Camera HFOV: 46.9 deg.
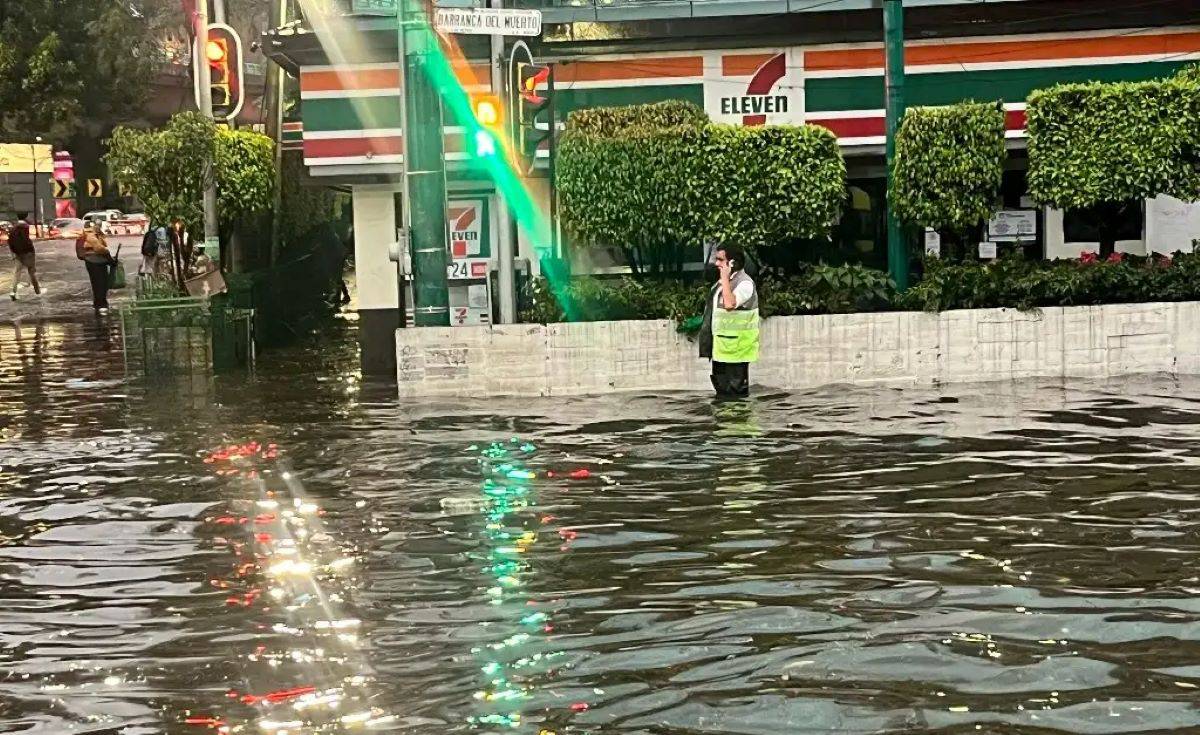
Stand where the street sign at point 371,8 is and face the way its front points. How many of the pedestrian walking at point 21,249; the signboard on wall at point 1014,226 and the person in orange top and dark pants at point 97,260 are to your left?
1

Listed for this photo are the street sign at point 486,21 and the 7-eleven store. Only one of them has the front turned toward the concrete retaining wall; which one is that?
the 7-eleven store

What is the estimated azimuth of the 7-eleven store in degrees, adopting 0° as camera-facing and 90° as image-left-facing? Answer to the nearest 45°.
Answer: approximately 0°

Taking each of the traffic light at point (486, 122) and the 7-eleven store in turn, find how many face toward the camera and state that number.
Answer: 2

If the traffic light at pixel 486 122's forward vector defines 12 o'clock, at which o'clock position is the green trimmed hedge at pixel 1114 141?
The green trimmed hedge is roughly at 9 o'clock from the traffic light.

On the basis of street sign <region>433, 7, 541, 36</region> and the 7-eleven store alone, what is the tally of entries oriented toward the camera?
2

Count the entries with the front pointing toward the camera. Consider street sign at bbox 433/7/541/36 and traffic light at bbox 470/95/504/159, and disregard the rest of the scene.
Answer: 2
